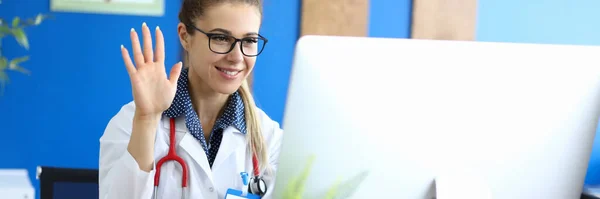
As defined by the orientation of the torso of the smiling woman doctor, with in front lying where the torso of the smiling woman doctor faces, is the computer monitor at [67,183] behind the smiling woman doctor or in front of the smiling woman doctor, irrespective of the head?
behind

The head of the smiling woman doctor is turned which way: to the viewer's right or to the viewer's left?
to the viewer's right

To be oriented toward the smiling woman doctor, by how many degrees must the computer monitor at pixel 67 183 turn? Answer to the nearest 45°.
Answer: approximately 45° to its left

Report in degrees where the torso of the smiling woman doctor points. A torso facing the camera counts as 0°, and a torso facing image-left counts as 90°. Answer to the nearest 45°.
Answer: approximately 315°
